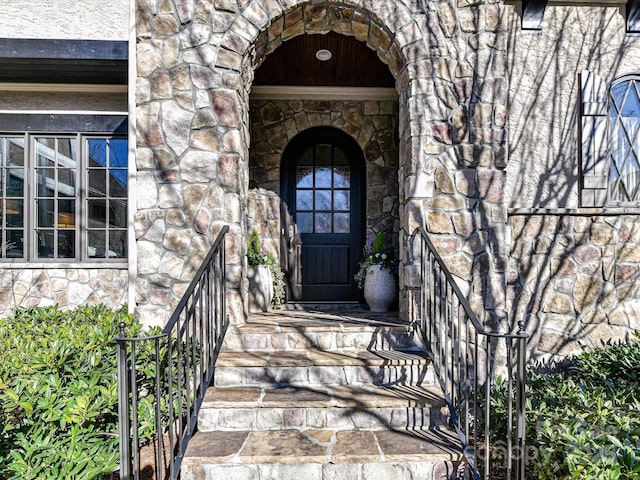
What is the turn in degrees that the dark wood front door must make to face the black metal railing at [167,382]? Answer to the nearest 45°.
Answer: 0° — it already faces it

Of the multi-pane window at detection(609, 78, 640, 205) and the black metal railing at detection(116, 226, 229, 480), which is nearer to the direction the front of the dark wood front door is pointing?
the black metal railing

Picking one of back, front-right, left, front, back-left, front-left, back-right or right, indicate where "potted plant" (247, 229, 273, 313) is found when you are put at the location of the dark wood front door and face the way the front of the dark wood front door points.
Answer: front-right

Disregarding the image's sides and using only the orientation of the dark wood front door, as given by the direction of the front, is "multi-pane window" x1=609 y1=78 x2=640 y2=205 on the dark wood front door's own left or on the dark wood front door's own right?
on the dark wood front door's own left

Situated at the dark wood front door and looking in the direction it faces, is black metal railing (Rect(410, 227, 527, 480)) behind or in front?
in front

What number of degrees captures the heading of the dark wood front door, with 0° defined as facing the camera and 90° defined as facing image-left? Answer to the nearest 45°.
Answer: approximately 0°

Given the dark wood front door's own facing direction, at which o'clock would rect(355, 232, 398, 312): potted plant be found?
The potted plant is roughly at 11 o'clock from the dark wood front door.

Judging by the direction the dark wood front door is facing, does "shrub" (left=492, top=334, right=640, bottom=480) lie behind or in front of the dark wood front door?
in front

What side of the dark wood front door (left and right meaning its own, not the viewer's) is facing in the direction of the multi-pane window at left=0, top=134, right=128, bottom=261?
right

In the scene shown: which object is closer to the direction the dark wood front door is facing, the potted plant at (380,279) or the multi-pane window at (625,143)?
the potted plant

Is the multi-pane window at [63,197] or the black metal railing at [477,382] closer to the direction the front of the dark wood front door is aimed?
the black metal railing
